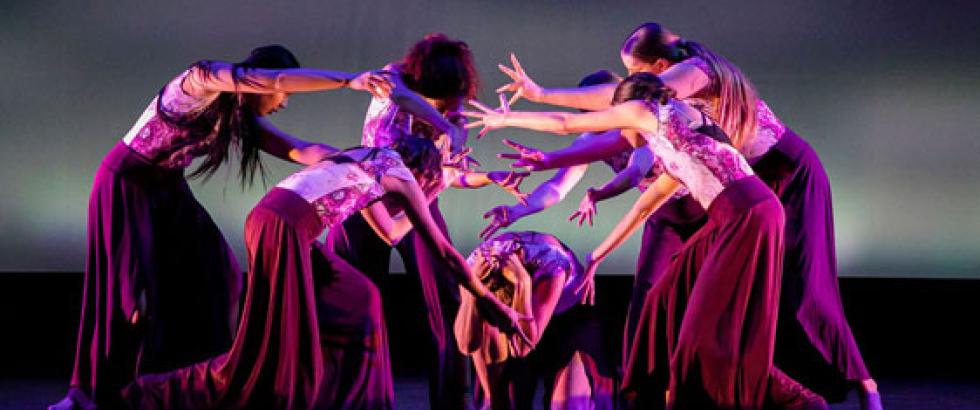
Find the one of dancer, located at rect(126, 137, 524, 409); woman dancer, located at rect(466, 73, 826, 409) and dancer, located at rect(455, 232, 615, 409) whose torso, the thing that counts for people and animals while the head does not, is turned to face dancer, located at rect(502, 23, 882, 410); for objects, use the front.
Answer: dancer, located at rect(126, 137, 524, 409)

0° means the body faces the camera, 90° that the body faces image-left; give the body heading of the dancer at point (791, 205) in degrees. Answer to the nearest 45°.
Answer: approximately 90°

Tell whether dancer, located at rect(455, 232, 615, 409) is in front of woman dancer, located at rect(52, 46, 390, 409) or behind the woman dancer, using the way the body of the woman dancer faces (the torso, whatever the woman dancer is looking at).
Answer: in front

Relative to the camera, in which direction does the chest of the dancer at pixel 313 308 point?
to the viewer's right

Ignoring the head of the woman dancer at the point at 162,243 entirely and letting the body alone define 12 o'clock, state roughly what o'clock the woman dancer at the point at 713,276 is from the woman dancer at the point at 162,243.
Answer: the woman dancer at the point at 713,276 is roughly at 1 o'clock from the woman dancer at the point at 162,243.

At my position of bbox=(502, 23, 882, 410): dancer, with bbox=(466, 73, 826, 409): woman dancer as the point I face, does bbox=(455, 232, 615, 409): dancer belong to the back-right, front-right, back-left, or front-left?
front-right

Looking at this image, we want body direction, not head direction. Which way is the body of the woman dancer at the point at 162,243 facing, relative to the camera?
to the viewer's right

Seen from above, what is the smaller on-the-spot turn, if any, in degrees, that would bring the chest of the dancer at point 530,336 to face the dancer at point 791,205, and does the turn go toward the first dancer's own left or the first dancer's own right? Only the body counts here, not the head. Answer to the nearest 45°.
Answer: approximately 135° to the first dancer's own left

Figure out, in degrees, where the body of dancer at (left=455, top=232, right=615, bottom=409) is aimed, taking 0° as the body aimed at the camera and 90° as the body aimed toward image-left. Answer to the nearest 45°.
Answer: approximately 45°

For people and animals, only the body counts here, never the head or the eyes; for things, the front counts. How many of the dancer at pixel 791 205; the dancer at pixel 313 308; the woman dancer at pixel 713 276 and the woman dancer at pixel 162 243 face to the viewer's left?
2

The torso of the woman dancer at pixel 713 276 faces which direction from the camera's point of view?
to the viewer's left

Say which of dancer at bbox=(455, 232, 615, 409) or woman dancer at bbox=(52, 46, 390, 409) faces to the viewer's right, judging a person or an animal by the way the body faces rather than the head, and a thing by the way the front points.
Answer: the woman dancer
